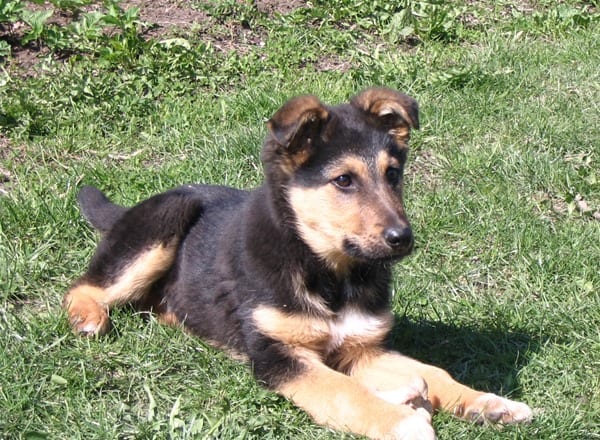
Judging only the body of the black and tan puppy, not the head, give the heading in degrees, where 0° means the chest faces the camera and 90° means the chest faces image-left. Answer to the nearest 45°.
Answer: approximately 315°
